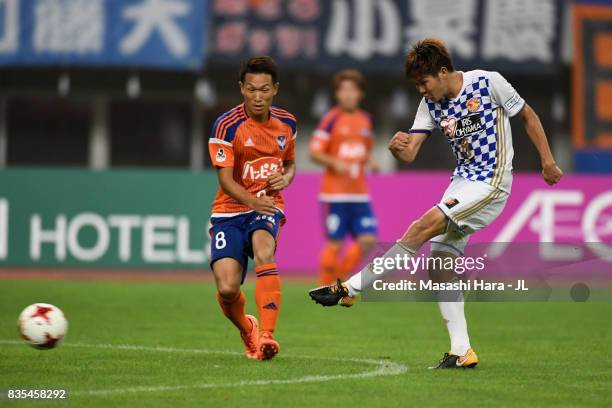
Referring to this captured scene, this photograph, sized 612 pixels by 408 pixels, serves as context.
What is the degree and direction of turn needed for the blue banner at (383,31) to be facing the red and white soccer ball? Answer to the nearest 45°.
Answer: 0° — it already faces it

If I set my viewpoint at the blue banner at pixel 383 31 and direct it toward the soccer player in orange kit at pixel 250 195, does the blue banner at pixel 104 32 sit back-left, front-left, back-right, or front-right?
front-right

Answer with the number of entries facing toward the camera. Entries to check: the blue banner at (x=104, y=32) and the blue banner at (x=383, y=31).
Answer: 2

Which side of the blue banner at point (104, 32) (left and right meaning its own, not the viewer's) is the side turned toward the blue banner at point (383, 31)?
left

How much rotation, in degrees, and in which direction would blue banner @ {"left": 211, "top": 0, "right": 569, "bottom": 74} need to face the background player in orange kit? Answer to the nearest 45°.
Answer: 0° — it already faces them

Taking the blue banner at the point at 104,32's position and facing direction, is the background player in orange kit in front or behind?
in front

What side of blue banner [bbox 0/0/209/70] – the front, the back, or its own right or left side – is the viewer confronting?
front

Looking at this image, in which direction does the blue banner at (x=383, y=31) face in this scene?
toward the camera

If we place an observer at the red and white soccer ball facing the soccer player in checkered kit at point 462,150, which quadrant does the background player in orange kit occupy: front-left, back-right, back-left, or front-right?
front-left

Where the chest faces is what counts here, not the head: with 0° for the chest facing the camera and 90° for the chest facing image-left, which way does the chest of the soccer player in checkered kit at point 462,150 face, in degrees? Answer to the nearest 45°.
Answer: approximately 45°

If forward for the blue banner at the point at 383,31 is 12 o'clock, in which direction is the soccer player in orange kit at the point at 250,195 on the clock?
The soccer player in orange kit is roughly at 12 o'clock from the blue banner.

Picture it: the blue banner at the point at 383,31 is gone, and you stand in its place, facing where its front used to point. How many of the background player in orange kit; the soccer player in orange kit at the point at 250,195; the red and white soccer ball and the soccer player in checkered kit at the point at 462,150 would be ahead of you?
4

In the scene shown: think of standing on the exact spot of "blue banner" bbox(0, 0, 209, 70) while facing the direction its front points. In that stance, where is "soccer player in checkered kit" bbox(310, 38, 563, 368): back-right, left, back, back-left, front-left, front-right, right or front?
front

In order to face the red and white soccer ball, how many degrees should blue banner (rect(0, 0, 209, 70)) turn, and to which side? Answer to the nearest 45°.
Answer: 0° — it already faces it

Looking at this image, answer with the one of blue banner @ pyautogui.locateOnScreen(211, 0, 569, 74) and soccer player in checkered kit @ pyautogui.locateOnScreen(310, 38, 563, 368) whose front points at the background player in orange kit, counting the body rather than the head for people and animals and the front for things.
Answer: the blue banner
